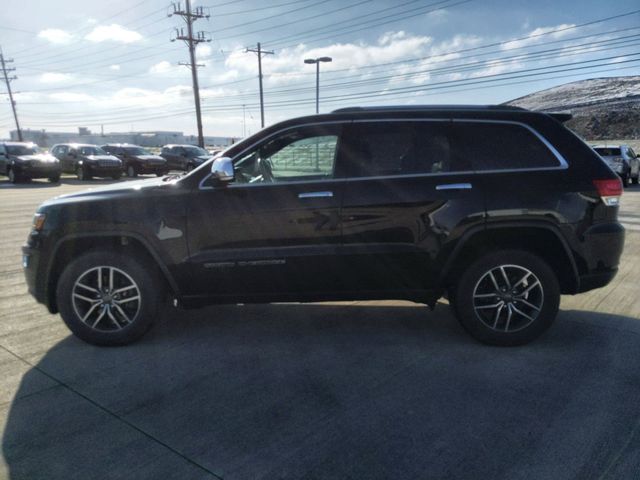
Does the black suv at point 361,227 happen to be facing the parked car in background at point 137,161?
no

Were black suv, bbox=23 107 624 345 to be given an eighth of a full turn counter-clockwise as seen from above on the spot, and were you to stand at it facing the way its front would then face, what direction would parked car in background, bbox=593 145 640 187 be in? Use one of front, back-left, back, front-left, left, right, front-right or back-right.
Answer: back

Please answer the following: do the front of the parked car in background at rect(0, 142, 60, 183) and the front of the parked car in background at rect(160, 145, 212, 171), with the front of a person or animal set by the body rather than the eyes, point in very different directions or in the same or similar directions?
same or similar directions

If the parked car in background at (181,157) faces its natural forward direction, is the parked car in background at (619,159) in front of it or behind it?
in front

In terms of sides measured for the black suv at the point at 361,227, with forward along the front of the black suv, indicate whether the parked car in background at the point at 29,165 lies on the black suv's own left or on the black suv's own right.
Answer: on the black suv's own right

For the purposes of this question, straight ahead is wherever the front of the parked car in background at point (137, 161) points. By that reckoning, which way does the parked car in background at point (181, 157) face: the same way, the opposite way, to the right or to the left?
the same way

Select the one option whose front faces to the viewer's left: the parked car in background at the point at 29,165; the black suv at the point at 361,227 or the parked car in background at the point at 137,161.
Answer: the black suv

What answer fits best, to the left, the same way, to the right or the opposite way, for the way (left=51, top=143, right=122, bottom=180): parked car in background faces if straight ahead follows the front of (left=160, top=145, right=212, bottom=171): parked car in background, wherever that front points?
the same way

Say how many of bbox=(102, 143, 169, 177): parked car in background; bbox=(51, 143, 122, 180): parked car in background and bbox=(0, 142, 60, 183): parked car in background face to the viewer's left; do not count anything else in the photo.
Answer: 0

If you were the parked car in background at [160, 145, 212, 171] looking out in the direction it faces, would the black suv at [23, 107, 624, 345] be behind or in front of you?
in front

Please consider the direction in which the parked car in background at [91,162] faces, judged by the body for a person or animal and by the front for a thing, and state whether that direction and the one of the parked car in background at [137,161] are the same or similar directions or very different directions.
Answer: same or similar directions

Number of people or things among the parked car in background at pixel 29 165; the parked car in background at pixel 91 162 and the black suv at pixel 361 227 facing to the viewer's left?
1

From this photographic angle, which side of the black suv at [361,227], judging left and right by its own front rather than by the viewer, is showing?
left

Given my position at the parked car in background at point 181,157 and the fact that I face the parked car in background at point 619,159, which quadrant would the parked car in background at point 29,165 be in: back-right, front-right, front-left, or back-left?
back-right

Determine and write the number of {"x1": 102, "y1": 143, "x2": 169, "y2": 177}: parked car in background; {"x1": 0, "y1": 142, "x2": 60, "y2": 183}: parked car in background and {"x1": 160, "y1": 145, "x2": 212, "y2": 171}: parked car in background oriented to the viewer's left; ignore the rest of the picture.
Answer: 0

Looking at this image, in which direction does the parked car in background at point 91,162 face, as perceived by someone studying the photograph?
facing the viewer and to the right of the viewer

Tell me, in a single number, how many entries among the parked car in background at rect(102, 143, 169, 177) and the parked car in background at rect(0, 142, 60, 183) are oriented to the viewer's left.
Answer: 0

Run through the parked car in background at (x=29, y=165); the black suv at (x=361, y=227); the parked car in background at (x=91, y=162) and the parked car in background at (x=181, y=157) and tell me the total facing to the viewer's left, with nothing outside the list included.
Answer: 1

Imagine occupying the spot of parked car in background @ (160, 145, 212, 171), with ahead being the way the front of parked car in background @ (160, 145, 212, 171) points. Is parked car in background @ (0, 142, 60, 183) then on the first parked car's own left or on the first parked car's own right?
on the first parked car's own right
